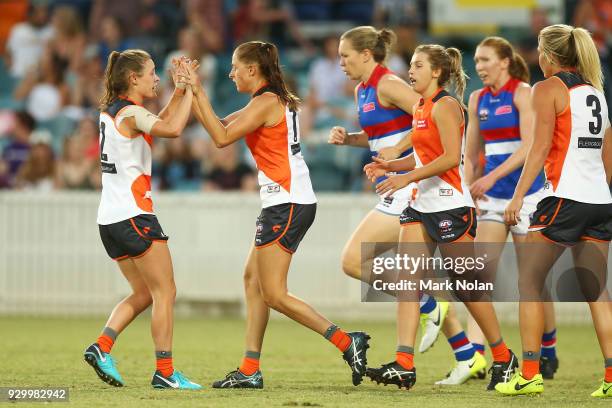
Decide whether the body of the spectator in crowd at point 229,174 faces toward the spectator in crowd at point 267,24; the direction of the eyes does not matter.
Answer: no

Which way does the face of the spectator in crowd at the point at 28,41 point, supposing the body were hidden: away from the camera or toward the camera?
toward the camera

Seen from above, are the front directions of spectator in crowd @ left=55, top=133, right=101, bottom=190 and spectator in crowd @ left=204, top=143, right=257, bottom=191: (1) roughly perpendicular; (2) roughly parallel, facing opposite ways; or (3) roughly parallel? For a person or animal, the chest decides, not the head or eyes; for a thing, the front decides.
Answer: roughly parallel

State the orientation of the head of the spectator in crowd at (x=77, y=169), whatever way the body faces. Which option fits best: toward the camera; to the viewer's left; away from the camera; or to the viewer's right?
toward the camera

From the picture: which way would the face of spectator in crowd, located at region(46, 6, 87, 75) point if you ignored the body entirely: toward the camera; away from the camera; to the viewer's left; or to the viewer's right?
toward the camera

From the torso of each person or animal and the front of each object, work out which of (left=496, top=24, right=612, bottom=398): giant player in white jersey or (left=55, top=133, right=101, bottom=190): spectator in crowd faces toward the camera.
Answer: the spectator in crowd

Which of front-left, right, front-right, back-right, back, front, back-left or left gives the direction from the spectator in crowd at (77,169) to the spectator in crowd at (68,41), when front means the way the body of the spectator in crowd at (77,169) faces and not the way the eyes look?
back

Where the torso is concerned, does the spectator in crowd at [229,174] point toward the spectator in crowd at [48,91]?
no

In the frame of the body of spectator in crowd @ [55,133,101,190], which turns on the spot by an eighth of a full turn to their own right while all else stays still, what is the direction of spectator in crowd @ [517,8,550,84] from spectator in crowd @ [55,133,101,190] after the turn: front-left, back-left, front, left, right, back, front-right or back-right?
back-left

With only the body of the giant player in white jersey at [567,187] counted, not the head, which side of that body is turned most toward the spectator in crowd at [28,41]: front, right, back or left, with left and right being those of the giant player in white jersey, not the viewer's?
front

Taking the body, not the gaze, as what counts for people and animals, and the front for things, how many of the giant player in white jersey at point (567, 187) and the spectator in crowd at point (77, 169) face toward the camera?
1

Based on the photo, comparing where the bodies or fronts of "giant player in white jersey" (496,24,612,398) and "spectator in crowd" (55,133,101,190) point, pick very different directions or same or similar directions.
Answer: very different directions

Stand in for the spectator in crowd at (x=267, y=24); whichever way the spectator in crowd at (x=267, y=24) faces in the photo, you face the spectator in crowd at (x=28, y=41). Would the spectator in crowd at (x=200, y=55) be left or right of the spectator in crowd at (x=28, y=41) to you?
left

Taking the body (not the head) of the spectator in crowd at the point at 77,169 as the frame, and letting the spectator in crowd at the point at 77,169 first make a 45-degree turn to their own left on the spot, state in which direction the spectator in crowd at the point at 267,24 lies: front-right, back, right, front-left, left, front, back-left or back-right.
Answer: left

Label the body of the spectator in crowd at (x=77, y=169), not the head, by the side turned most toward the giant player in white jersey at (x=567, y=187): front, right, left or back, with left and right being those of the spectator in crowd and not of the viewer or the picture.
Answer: front

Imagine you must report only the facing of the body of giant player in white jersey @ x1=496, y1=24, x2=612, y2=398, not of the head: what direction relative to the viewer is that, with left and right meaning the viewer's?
facing away from the viewer and to the left of the viewer

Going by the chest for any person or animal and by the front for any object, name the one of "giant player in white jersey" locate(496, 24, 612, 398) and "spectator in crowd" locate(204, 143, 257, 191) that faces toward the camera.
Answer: the spectator in crowd

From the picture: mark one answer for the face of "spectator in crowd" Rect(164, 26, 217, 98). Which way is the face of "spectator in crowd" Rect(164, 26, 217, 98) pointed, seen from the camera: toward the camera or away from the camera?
toward the camera

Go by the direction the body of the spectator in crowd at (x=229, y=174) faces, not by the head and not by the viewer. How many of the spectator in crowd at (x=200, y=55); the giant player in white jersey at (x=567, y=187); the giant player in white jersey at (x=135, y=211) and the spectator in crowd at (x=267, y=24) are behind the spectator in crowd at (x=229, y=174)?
2

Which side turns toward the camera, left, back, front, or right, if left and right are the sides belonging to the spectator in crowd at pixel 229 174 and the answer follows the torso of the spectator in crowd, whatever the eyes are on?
front
